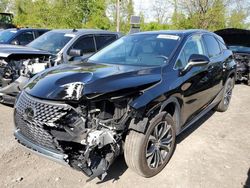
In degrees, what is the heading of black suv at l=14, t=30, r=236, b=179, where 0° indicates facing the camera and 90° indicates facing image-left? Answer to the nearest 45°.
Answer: approximately 45°
